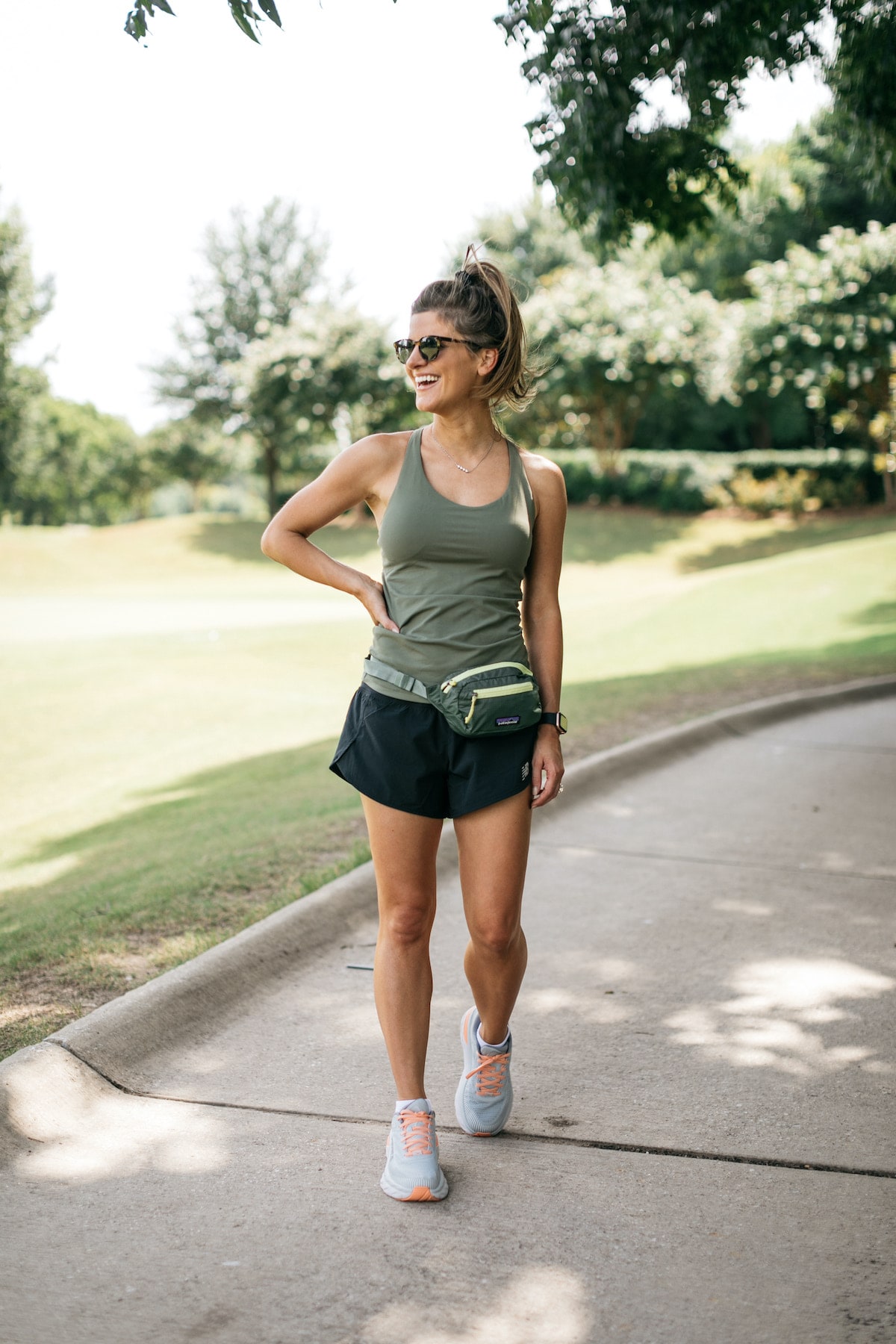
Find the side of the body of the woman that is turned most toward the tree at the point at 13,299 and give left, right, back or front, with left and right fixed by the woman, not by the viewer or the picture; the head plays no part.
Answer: back

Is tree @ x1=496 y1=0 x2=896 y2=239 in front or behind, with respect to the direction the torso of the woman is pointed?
behind

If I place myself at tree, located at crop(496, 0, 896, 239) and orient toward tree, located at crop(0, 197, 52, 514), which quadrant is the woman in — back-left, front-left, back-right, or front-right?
back-left

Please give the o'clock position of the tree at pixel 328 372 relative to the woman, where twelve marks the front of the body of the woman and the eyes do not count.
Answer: The tree is roughly at 6 o'clock from the woman.

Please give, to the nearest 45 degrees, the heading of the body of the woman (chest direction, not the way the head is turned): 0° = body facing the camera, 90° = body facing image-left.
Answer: approximately 0°

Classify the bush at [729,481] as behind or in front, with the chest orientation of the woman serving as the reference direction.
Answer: behind

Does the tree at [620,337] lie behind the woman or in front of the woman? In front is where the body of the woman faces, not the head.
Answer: behind

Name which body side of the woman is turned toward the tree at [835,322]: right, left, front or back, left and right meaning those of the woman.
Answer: back
